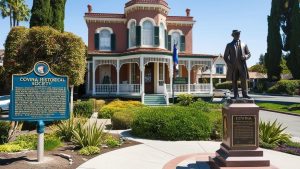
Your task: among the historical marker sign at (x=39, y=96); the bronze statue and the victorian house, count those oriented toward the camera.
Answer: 3

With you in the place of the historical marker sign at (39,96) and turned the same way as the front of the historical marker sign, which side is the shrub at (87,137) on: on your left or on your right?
on your left

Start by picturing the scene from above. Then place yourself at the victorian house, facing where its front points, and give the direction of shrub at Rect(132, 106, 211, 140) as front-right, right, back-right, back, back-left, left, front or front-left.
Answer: front

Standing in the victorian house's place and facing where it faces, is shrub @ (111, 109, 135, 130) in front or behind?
in front

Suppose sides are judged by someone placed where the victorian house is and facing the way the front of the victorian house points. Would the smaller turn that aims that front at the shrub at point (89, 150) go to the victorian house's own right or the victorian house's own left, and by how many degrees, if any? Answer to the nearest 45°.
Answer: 0° — it already faces it

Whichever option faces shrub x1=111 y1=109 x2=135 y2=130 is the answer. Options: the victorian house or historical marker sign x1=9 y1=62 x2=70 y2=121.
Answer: the victorian house

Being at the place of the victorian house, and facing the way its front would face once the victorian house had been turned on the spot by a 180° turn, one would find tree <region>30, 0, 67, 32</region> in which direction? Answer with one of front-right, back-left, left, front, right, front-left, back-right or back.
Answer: back-left

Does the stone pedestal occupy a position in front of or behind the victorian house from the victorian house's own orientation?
in front

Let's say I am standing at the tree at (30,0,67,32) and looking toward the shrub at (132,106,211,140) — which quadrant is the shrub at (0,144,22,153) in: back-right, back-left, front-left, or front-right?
front-right

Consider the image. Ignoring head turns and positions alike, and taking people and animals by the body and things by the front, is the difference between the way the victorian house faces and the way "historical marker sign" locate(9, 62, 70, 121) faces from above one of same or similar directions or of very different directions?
same or similar directions

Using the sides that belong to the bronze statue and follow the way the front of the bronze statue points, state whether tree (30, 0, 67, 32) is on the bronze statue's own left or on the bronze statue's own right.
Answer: on the bronze statue's own right

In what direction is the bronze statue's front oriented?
toward the camera

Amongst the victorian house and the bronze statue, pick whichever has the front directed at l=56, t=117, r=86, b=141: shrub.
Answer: the victorian house
